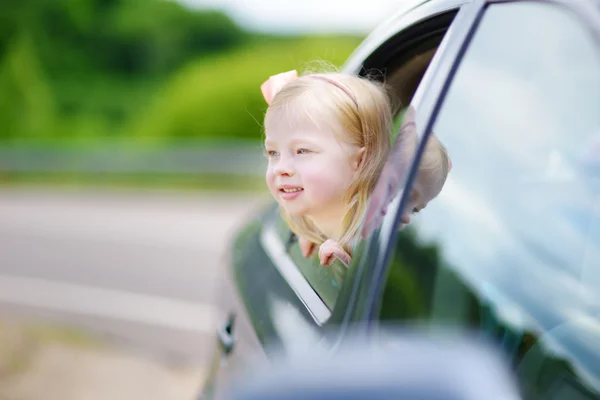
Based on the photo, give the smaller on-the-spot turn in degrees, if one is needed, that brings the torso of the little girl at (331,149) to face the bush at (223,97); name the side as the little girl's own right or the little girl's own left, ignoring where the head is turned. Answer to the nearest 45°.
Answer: approximately 135° to the little girl's own right

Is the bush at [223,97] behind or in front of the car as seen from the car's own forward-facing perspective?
behind

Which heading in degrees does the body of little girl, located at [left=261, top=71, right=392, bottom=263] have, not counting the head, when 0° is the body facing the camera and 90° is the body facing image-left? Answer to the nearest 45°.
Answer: approximately 45°

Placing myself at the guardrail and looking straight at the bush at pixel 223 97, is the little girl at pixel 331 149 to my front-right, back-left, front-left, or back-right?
back-right

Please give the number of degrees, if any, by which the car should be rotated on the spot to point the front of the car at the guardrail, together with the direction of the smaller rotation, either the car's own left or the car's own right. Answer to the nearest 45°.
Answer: approximately 180°

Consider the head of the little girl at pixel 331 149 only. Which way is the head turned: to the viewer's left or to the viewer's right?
to the viewer's left
